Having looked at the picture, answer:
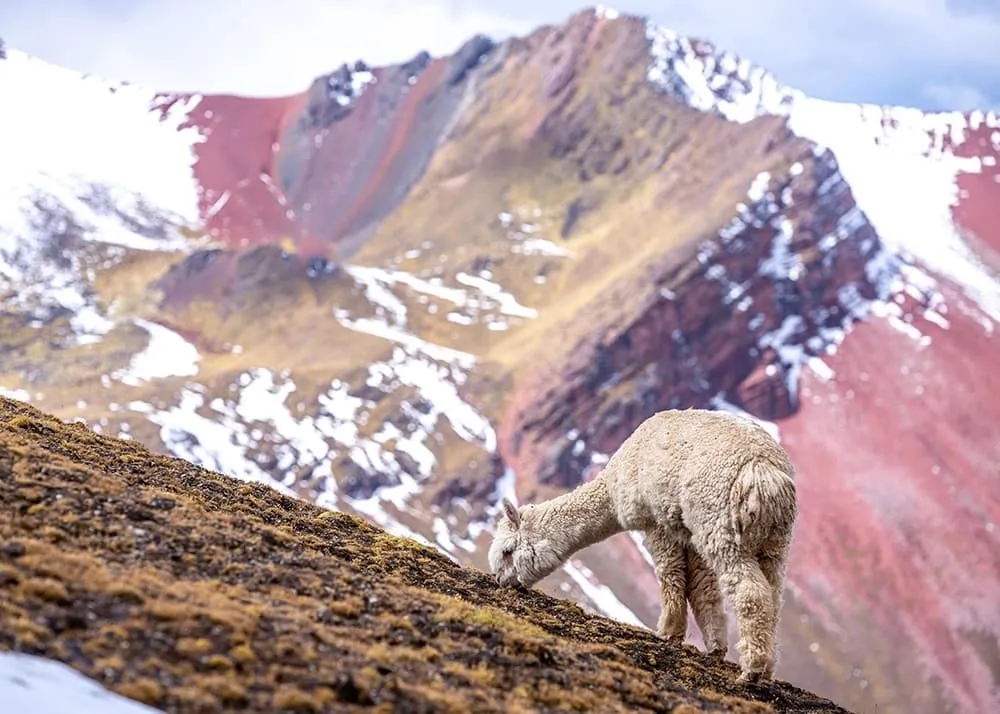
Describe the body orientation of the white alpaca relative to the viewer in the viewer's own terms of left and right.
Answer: facing away from the viewer and to the left of the viewer
